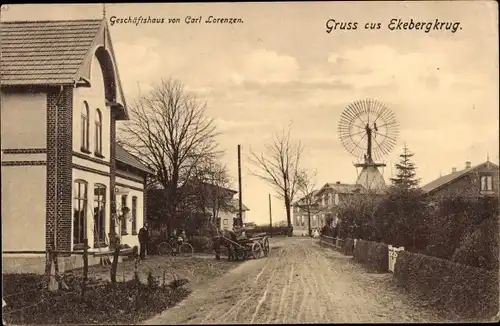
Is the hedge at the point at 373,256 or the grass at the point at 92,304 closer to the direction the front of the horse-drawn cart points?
the grass

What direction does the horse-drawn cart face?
to the viewer's left

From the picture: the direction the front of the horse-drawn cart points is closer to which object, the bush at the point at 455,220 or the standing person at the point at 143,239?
the standing person
